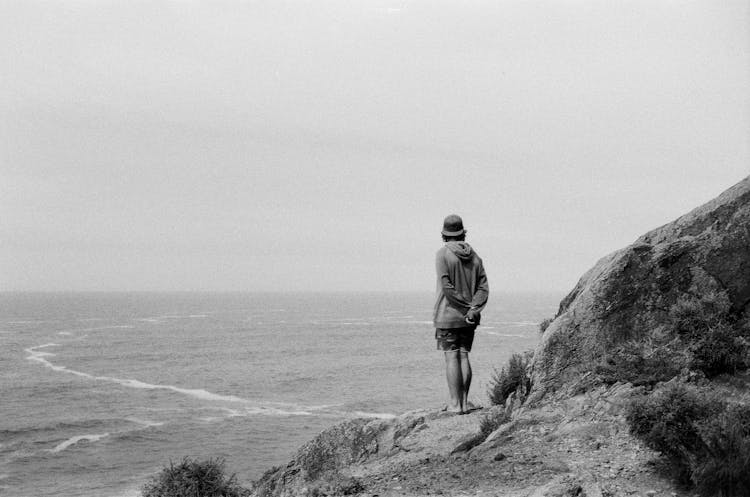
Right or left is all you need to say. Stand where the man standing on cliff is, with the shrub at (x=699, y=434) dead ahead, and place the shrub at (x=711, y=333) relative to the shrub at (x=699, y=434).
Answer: left

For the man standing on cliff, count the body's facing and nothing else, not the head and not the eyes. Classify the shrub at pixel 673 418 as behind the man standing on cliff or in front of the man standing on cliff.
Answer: behind

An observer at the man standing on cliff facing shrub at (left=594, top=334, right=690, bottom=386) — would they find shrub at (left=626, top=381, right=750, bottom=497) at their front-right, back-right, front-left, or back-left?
front-right

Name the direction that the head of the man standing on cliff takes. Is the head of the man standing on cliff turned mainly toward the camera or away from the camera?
away from the camera

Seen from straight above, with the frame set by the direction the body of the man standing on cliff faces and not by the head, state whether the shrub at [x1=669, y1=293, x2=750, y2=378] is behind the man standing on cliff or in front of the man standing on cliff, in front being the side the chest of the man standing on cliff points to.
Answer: behind

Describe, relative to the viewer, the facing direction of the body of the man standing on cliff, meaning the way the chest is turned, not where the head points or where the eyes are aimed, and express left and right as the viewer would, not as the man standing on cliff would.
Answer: facing away from the viewer and to the left of the viewer

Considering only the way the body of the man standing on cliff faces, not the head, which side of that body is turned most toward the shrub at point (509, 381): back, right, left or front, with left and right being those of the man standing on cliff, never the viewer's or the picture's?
right
